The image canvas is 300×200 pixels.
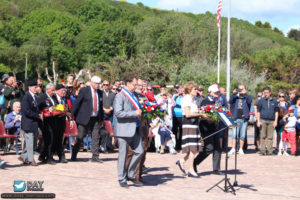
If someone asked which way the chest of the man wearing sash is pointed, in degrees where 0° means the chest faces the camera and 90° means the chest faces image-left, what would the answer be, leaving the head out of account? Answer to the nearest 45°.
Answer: approximately 315°

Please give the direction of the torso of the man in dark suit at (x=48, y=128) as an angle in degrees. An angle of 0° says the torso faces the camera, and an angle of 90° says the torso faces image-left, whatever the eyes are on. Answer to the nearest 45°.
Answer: approximately 315°

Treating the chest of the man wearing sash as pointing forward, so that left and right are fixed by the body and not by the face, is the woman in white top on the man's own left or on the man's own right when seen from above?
on the man's own left

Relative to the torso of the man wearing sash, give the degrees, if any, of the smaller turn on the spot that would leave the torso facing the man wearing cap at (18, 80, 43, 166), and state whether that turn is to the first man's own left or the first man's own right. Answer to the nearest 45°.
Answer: approximately 180°
